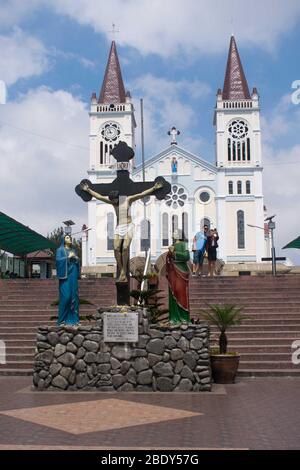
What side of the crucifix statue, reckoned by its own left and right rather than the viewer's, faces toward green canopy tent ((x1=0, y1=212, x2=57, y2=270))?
back

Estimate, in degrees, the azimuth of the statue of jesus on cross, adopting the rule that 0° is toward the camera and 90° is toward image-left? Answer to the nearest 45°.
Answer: approximately 0°

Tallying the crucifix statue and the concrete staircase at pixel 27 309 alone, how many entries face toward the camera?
2

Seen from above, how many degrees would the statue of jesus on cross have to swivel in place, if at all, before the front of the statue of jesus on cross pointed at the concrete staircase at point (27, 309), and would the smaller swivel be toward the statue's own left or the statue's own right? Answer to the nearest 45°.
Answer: approximately 135° to the statue's own right

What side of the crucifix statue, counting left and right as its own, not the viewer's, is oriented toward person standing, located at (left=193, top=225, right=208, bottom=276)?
back

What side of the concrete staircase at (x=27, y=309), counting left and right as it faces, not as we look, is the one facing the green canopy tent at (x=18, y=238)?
back

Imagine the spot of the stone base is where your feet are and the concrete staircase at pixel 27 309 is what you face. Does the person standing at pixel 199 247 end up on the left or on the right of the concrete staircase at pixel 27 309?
right
